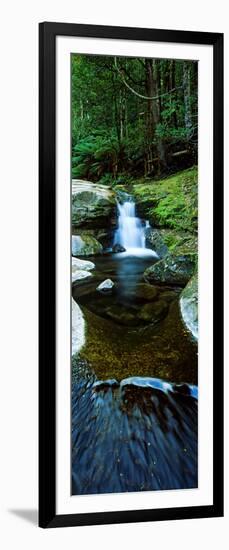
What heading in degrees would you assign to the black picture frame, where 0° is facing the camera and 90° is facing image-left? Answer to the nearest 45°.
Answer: approximately 315°
